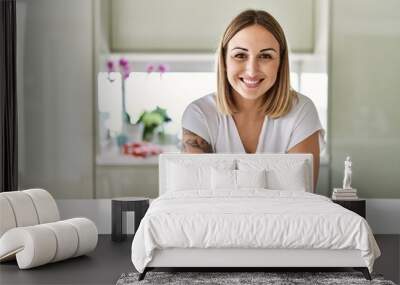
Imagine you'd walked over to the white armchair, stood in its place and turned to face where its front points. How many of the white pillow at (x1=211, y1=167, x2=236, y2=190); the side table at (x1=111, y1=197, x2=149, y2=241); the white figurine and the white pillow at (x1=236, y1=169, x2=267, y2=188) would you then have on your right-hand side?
0

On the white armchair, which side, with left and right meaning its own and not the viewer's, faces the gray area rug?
front

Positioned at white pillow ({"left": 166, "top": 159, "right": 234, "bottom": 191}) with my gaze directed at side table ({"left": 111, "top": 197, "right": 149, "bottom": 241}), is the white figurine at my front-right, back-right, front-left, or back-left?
back-right

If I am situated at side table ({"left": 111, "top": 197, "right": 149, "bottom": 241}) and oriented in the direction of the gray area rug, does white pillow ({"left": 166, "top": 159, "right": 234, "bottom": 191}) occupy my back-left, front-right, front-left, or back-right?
front-left

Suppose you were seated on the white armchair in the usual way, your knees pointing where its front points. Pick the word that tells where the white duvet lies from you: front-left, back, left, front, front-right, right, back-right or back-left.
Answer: front

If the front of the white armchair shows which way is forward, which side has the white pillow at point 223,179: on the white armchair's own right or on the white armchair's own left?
on the white armchair's own left

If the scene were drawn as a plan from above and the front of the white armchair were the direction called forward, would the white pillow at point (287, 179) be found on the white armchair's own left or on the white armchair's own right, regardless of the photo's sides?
on the white armchair's own left

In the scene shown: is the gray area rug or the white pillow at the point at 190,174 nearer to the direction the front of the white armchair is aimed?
the gray area rug

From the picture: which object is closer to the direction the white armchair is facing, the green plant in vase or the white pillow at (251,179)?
the white pillow
